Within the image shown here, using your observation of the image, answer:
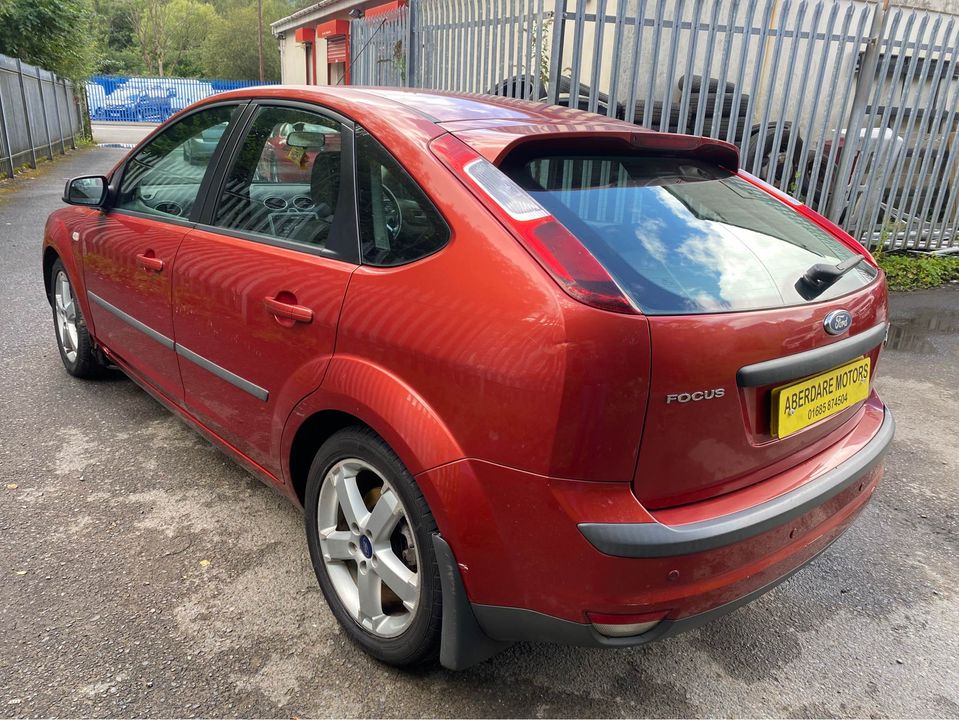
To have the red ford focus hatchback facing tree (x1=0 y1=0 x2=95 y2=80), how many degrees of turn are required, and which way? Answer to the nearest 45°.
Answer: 0° — it already faces it

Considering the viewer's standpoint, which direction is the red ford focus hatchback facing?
facing away from the viewer and to the left of the viewer
